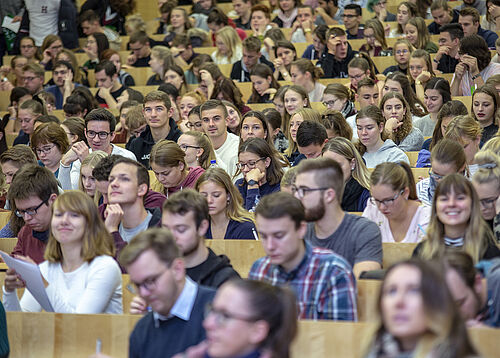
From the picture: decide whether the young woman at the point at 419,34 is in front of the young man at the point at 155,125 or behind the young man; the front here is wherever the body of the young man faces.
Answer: behind

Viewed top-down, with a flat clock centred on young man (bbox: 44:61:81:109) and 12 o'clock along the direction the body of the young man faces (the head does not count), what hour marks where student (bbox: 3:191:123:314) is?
The student is roughly at 12 o'clock from the young man.

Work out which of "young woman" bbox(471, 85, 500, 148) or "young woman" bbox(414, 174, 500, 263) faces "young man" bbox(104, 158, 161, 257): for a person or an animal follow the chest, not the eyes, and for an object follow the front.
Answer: "young woman" bbox(471, 85, 500, 148)

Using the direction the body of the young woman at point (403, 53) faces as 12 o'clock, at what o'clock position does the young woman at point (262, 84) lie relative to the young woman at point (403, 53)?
the young woman at point (262, 84) is roughly at 1 o'clock from the young woman at point (403, 53).

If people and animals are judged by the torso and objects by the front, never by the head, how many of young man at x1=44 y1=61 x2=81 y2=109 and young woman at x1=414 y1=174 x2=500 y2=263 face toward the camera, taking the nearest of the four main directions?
2

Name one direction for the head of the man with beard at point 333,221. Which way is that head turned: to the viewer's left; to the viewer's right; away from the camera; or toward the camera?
to the viewer's left

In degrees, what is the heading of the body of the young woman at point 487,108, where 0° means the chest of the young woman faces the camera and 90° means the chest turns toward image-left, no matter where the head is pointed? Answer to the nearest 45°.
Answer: approximately 45°

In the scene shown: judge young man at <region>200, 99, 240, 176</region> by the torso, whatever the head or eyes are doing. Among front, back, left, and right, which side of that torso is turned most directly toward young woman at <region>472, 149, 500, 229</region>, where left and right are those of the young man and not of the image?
left

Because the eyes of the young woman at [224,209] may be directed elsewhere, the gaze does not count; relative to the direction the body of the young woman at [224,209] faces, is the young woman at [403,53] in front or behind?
behind

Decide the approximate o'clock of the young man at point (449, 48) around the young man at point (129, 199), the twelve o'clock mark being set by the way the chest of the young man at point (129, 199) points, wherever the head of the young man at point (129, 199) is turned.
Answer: the young man at point (449, 48) is roughly at 6 o'clock from the young man at point (129, 199).
